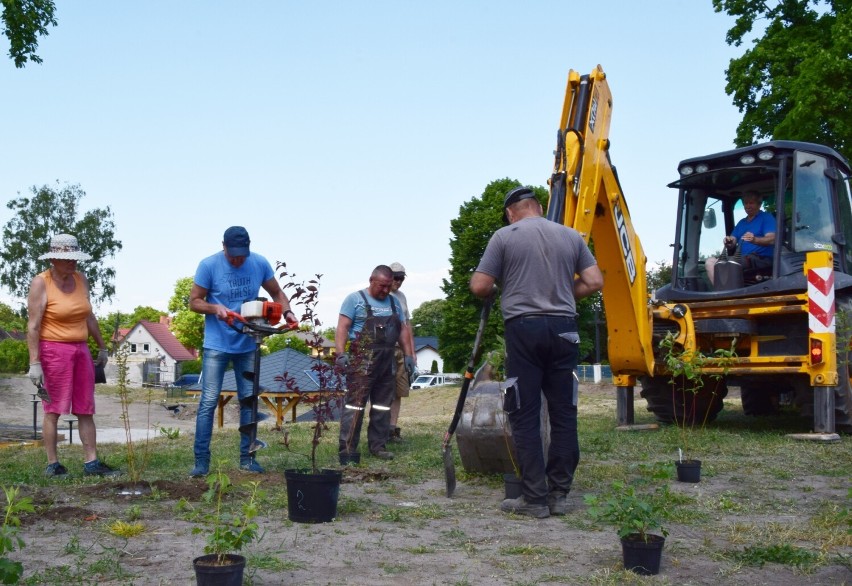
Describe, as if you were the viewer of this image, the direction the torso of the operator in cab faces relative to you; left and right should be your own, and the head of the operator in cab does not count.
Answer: facing the viewer and to the left of the viewer

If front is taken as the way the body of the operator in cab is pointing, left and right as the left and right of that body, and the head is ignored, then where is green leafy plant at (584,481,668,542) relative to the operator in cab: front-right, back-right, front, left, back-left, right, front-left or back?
front-left

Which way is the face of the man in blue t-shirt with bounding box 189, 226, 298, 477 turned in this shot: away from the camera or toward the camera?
toward the camera

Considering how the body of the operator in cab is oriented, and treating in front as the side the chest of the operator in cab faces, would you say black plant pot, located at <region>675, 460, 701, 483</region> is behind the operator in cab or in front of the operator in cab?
in front

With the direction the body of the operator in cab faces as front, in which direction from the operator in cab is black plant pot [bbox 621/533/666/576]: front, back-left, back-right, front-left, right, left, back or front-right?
front-left

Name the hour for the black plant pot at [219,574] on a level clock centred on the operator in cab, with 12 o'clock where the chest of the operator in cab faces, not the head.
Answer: The black plant pot is roughly at 11 o'clock from the operator in cab.

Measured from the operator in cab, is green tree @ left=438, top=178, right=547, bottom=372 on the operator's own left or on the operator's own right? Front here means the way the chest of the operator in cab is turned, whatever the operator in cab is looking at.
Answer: on the operator's own right

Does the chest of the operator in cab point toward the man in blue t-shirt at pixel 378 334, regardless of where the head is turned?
yes

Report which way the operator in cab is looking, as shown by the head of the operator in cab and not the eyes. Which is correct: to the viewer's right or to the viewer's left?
to the viewer's left

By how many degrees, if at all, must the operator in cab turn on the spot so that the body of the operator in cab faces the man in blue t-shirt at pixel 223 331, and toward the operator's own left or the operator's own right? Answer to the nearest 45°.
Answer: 0° — they already face them

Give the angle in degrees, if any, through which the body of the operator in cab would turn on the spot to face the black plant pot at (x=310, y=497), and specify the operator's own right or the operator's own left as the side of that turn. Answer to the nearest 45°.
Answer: approximately 45° to the operator's own left

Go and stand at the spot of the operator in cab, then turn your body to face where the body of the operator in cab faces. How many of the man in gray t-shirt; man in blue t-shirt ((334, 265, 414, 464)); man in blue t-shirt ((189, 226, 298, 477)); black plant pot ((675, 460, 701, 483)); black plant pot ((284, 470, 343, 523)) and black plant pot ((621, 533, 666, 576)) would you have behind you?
0
